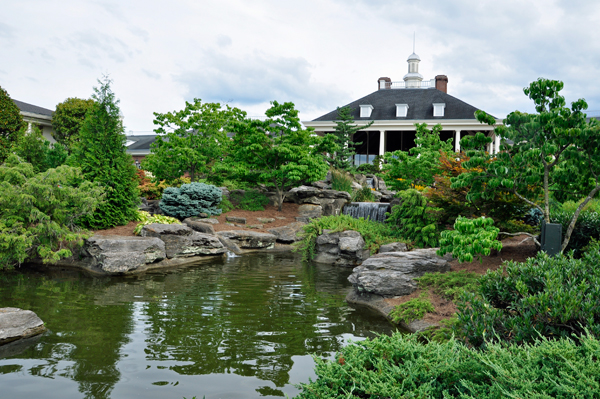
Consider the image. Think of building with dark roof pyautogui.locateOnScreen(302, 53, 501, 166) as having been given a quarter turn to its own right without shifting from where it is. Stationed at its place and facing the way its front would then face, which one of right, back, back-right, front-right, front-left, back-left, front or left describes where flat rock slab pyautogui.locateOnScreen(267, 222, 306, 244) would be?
left

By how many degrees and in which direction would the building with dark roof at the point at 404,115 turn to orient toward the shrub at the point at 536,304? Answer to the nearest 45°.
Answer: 0° — it already faces it

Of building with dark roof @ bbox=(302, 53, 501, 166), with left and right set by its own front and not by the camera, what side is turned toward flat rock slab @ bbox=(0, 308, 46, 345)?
front

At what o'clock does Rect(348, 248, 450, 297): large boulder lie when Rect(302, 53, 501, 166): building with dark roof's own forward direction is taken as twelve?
The large boulder is roughly at 12 o'clock from the building with dark roof.

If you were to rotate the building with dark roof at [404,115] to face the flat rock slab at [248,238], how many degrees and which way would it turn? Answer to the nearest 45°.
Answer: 0° — it already faces it

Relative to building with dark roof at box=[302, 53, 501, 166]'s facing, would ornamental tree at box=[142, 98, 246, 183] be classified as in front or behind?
in front

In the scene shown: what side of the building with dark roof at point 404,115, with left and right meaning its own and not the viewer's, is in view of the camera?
front

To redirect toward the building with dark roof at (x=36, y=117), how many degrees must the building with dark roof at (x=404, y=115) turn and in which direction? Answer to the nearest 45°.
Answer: approximately 90° to its right

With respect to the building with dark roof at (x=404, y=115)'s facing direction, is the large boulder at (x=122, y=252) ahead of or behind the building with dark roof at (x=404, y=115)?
ahead

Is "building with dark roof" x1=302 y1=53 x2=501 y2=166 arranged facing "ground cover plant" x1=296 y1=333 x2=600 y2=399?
yes

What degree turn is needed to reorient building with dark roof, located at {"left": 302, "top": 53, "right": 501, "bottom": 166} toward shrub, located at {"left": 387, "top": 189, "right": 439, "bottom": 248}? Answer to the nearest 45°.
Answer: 0° — it already faces it

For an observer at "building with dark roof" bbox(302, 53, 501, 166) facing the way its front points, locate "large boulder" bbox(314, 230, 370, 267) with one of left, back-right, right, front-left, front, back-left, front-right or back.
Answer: front

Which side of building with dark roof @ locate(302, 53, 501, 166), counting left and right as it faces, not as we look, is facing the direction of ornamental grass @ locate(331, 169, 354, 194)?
front

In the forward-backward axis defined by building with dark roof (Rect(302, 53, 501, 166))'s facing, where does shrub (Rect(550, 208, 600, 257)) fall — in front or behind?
in front
